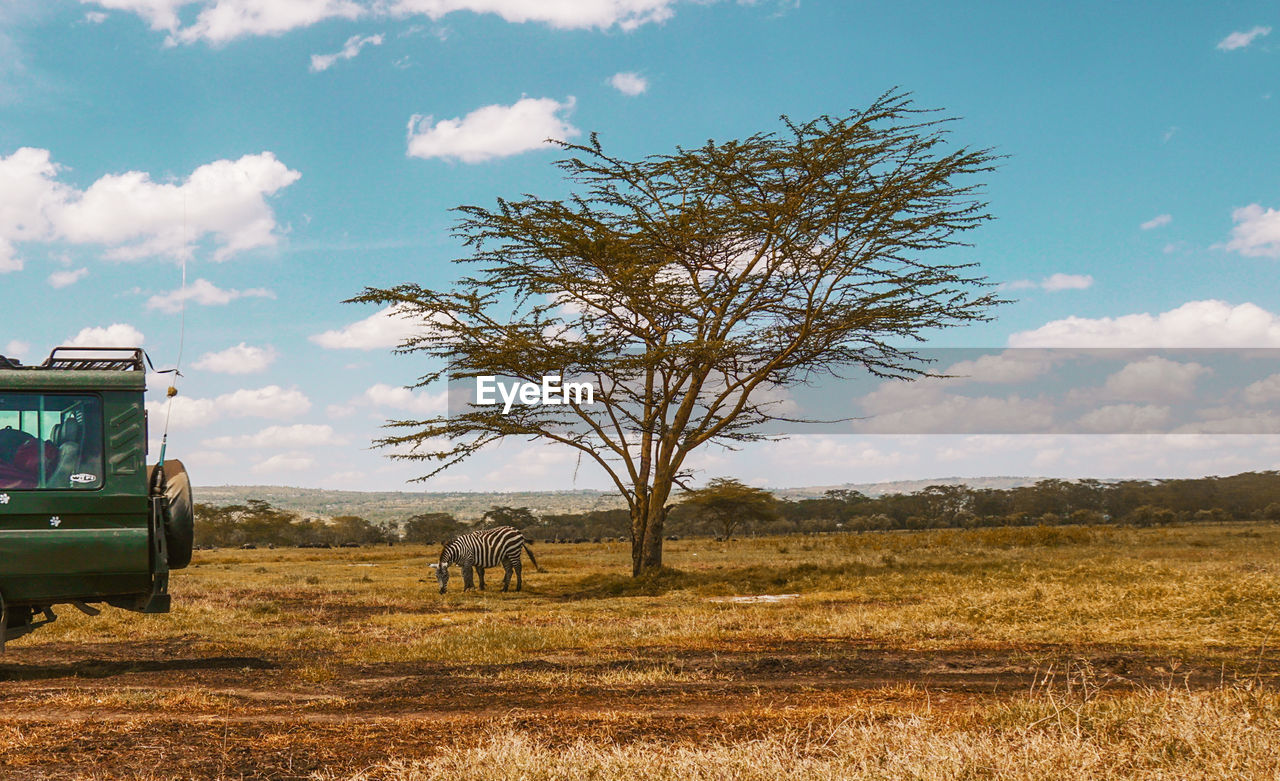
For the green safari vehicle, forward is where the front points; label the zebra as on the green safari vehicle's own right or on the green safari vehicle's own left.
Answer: on the green safari vehicle's own right

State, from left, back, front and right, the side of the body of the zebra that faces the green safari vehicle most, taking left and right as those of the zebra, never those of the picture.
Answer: left

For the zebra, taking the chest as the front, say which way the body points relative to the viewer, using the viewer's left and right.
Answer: facing to the left of the viewer
